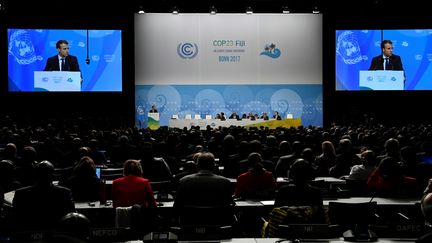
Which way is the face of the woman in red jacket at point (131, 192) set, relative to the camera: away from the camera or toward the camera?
away from the camera

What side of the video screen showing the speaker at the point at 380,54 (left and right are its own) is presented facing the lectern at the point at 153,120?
right

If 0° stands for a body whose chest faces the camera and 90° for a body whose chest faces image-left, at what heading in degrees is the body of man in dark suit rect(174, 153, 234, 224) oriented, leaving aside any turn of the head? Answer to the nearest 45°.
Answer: approximately 180°

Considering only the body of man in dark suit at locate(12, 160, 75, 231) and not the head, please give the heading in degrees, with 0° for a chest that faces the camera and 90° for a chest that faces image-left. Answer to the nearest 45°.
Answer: approximately 180°

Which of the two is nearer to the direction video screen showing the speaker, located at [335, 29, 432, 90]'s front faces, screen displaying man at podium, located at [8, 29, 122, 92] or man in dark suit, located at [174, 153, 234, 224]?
the man in dark suit

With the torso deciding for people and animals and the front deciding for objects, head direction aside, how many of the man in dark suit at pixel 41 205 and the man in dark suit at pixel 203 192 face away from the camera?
2

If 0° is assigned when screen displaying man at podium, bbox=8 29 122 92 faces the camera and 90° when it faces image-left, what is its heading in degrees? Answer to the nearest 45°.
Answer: approximately 0°

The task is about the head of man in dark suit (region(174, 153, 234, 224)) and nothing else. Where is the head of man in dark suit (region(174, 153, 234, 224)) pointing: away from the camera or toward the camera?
away from the camera

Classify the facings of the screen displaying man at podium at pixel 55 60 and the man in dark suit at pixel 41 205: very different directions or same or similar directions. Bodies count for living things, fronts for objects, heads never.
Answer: very different directions

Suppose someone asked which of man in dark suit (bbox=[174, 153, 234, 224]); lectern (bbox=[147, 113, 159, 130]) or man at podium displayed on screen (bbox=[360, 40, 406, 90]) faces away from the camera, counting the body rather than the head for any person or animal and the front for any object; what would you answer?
the man in dark suit

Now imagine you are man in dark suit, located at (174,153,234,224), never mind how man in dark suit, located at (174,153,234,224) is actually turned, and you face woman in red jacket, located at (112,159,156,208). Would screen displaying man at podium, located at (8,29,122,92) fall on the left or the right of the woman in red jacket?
right

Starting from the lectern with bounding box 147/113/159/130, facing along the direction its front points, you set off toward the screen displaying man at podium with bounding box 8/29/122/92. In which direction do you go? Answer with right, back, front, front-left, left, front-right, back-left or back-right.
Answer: right
